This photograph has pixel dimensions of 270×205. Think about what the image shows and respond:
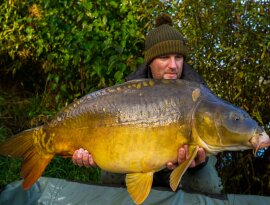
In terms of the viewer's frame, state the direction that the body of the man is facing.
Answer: toward the camera

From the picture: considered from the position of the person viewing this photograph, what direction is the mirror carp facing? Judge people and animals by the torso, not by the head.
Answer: facing to the right of the viewer
